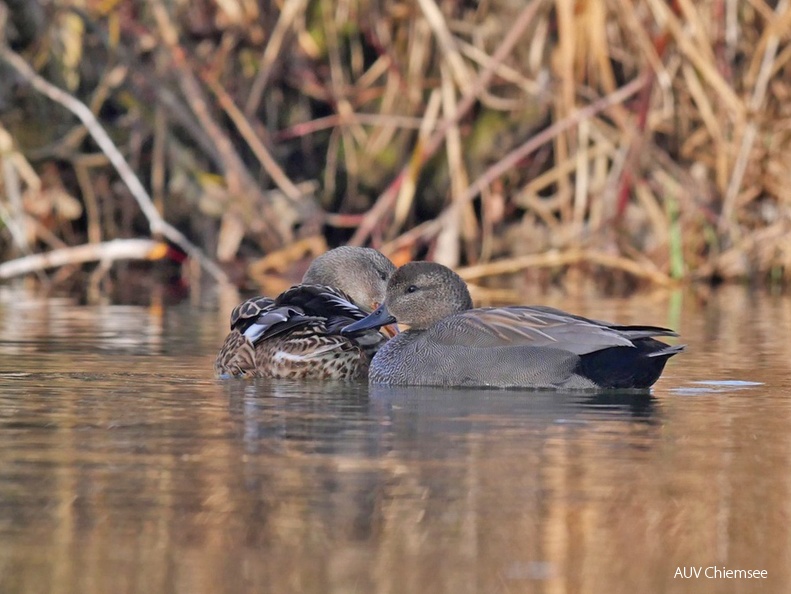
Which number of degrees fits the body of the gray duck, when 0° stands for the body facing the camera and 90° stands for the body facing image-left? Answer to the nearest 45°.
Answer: approximately 90°

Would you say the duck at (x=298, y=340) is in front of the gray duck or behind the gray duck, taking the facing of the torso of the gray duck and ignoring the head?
in front

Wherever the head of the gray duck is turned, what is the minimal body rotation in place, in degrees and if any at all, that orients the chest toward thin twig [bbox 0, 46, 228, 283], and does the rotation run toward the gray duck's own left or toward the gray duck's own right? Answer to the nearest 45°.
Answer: approximately 45° to the gray duck's own right

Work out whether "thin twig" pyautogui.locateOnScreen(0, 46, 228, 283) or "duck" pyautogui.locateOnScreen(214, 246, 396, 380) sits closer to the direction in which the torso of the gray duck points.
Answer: the duck

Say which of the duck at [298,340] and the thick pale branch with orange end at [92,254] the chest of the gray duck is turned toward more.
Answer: the duck
